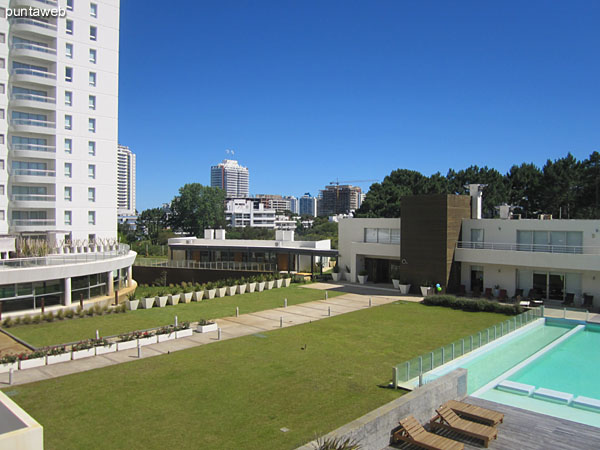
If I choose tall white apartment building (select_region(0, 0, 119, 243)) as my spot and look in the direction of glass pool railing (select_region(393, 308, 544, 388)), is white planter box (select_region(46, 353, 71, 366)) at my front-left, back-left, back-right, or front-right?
front-right

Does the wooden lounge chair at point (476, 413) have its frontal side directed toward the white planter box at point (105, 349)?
no

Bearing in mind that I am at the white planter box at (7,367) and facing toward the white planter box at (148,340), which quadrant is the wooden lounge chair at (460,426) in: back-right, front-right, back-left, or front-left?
front-right

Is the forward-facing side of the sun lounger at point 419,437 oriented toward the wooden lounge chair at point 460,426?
no

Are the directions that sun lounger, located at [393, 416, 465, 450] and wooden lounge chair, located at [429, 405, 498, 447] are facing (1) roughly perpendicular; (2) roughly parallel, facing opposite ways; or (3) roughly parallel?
roughly parallel

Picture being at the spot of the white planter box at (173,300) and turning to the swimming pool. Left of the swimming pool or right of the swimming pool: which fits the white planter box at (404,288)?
left

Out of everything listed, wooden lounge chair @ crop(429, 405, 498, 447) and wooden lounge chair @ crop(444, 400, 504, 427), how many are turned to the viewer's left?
0

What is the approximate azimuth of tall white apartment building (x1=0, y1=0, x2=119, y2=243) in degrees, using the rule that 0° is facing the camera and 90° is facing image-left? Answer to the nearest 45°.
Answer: approximately 0°

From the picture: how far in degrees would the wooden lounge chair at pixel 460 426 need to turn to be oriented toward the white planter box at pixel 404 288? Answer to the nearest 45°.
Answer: approximately 135° to its left

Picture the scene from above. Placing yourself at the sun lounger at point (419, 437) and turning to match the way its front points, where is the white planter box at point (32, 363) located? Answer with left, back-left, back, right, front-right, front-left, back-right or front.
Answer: back-right

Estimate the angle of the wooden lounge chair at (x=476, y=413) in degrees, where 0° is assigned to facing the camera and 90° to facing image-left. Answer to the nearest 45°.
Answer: approximately 315°

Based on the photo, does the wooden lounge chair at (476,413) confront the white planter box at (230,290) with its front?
no

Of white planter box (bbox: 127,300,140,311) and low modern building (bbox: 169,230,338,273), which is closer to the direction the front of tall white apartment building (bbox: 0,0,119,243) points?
the white planter box

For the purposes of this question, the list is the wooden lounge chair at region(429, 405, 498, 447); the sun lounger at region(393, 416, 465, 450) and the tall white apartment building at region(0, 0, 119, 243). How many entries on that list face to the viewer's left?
0
